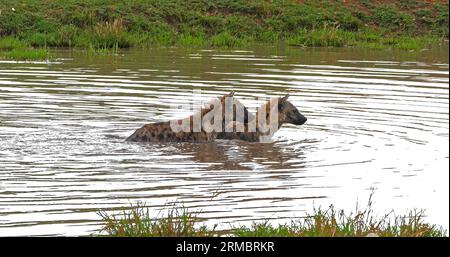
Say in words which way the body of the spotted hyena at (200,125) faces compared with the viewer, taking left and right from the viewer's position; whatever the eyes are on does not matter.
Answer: facing to the right of the viewer
